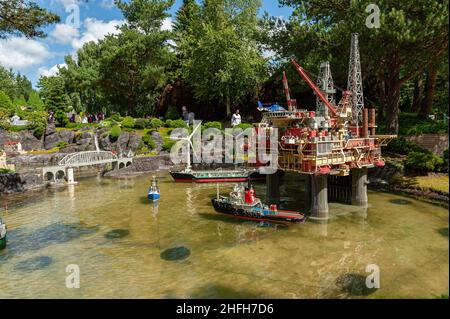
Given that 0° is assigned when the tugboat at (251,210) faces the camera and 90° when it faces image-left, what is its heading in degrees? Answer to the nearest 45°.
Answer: approximately 135°

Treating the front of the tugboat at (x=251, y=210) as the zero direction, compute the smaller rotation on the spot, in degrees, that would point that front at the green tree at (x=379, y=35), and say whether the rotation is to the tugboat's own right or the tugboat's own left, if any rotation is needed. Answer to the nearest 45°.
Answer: approximately 90° to the tugboat's own right

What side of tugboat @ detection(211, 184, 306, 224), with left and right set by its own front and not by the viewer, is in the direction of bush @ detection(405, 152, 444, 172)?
right

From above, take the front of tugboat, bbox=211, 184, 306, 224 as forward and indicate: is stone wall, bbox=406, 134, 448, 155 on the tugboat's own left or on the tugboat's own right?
on the tugboat's own right

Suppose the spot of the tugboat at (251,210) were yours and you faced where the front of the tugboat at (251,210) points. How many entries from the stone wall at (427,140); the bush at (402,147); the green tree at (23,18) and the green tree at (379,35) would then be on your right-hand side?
3

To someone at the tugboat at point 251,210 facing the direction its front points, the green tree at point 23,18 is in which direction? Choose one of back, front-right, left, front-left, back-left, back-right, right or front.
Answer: front-left

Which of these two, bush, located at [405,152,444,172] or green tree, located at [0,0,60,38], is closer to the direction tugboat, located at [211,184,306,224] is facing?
the green tree

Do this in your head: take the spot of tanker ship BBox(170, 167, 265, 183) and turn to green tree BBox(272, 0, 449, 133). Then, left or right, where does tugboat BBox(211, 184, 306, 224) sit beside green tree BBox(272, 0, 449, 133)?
right

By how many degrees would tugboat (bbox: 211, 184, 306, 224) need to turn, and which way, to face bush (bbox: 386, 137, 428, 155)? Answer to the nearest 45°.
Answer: approximately 90° to its right
